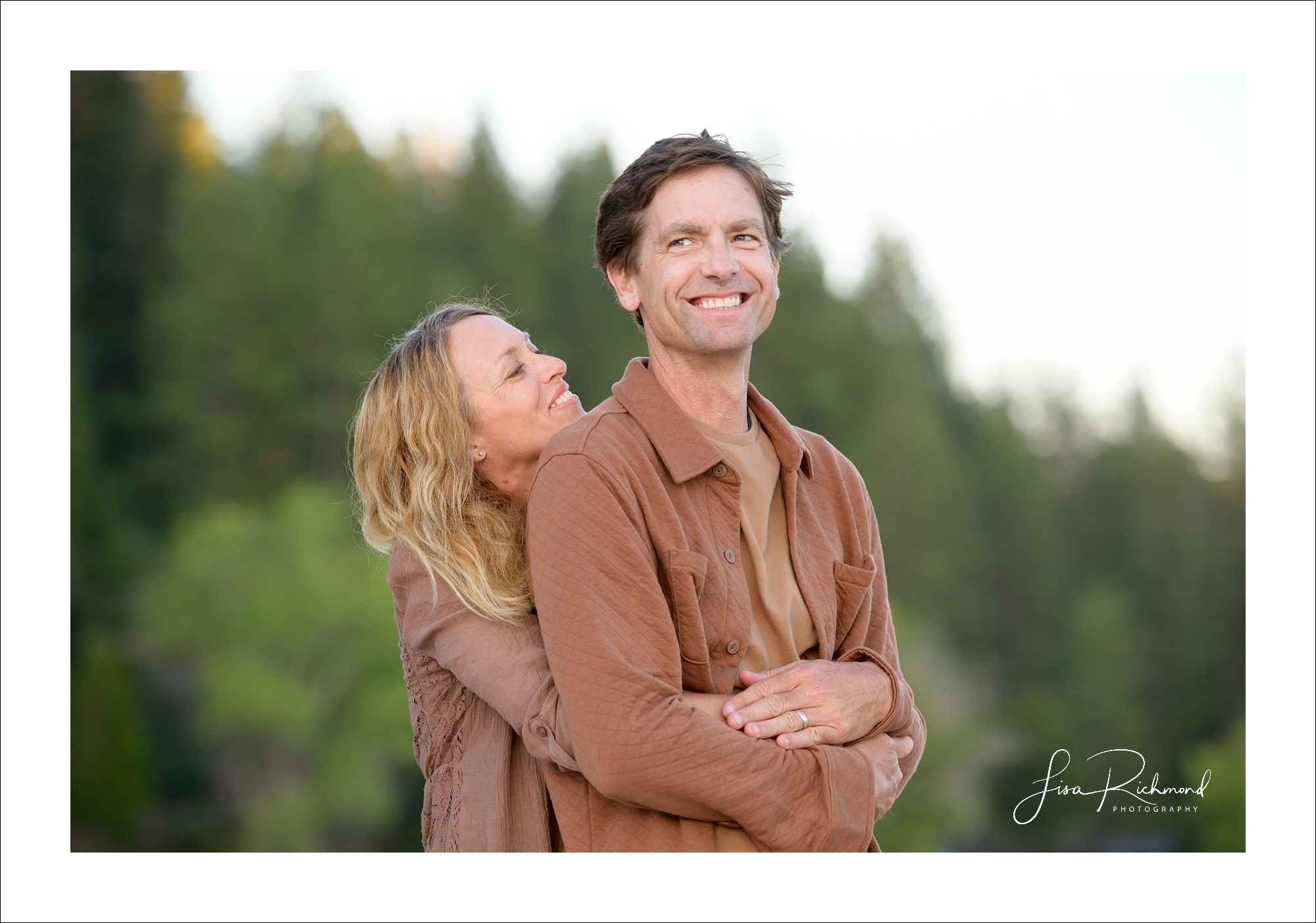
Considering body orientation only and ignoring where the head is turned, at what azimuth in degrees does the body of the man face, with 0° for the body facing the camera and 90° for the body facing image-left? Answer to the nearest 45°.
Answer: approximately 315°

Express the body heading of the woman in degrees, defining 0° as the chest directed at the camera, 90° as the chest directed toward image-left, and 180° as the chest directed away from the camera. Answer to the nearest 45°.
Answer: approximately 270°

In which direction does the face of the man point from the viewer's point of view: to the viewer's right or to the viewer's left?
to the viewer's right

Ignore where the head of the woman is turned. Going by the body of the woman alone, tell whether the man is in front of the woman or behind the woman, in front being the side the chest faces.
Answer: in front

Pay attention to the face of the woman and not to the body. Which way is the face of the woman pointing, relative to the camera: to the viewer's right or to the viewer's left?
to the viewer's right

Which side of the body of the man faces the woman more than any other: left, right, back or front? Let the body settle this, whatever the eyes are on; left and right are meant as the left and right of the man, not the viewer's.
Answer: back
